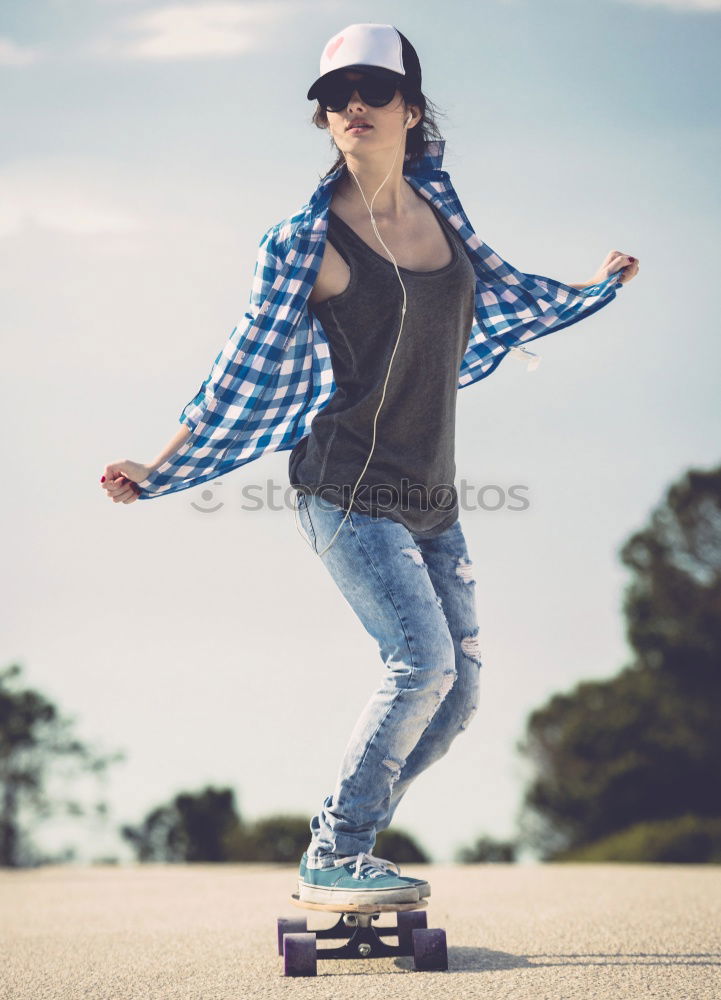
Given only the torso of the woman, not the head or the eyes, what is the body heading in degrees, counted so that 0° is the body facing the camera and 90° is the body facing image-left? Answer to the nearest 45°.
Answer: approximately 315°

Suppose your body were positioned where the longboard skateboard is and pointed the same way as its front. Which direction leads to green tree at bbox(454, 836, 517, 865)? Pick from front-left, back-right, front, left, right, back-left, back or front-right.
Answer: back

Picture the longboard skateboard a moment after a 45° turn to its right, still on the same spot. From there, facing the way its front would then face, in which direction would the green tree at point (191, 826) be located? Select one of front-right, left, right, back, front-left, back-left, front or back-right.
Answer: back-right

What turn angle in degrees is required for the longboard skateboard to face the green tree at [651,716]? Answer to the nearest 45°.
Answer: approximately 180°

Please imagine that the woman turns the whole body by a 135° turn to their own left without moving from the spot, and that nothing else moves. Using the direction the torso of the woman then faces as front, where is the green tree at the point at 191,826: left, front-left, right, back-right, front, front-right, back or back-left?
front

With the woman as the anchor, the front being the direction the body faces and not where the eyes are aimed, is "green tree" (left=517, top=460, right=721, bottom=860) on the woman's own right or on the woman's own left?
on the woman's own left
